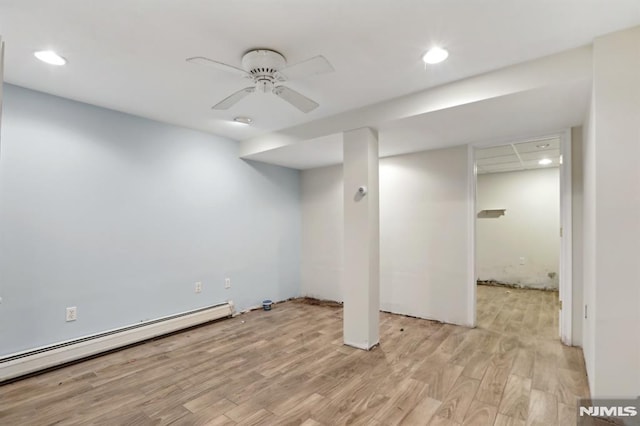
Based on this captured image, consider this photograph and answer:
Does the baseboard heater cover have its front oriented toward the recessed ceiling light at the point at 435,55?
yes

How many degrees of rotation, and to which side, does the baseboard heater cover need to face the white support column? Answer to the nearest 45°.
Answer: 0° — it already faces it

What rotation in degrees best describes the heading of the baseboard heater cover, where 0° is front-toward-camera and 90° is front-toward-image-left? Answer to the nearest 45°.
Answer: approximately 315°
